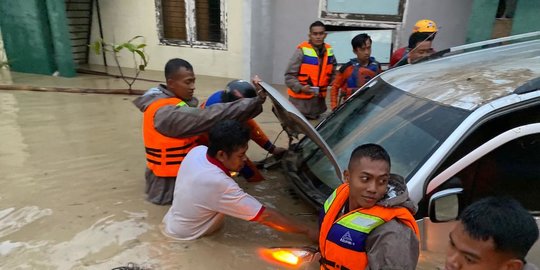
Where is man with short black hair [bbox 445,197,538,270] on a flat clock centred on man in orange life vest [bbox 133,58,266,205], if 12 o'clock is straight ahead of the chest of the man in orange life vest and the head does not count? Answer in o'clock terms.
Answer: The man with short black hair is roughly at 2 o'clock from the man in orange life vest.

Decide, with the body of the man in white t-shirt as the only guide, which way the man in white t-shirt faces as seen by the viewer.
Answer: to the viewer's right

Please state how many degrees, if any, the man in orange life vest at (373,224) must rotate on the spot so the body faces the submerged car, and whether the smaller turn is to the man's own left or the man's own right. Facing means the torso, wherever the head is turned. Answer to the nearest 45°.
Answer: approximately 180°

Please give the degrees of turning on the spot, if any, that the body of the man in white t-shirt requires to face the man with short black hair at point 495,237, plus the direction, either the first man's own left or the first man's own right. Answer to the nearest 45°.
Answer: approximately 45° to the first man's own right

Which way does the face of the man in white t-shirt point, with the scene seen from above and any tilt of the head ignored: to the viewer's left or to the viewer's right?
to the viewer's right

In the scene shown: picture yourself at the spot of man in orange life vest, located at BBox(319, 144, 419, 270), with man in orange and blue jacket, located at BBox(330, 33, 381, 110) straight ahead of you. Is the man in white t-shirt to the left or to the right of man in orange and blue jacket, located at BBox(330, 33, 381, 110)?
left

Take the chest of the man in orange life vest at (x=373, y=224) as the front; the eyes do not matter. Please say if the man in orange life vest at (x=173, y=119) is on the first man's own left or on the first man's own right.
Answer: on the first man's own right

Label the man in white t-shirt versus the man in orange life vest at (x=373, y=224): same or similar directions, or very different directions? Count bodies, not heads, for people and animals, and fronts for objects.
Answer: very different directions

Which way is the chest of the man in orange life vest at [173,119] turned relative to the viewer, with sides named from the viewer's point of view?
facing to the right of the viewer

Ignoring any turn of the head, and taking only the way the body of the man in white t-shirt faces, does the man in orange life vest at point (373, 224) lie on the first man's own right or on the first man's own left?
on the first man's own right

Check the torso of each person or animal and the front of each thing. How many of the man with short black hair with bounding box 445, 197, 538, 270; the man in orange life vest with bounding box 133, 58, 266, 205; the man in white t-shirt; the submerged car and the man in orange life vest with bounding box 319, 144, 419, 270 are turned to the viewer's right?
2

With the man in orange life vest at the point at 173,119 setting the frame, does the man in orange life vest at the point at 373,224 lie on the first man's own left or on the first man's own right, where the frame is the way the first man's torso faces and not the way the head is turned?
on the first man's own right

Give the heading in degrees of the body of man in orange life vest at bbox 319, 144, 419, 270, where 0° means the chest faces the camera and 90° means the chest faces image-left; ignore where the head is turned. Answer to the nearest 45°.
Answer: approximately 45°
